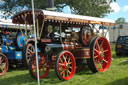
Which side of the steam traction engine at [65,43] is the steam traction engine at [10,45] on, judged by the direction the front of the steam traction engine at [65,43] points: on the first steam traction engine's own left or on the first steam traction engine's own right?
on the first steam traction engine's own right

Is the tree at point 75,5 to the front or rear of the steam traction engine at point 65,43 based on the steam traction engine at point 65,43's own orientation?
to the rear
